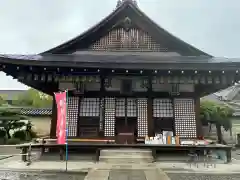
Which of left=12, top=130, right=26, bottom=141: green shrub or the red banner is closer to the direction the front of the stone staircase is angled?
the red banner

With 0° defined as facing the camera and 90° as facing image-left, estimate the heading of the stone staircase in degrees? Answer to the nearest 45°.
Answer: approximately 0°

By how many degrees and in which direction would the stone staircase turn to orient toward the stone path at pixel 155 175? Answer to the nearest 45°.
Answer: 0° — it already faces it

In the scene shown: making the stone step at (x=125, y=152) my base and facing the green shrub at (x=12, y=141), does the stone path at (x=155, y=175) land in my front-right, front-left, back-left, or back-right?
back-left

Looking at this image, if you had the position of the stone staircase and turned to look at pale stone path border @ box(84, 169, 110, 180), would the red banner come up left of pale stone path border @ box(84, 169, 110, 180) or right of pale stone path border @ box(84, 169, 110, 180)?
right

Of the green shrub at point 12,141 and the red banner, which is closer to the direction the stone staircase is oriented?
the red banner

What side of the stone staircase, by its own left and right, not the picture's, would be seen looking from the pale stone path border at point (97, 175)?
front

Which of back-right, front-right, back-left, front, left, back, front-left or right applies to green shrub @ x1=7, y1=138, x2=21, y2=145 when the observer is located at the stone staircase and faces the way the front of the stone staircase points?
back-right

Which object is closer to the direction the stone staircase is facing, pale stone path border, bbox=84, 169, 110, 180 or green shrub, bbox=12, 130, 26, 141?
the pale stone path border

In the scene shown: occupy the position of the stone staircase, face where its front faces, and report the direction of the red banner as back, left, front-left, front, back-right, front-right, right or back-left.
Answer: front-right

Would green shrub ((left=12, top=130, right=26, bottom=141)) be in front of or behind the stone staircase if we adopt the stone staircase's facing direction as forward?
behind
